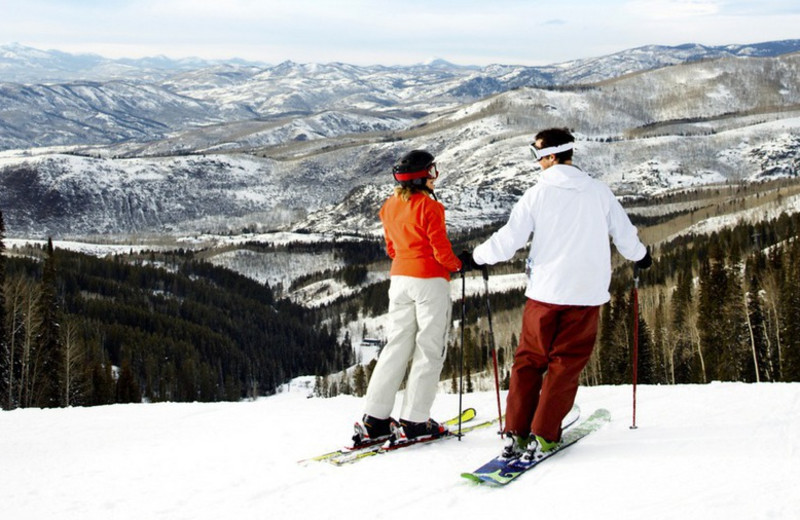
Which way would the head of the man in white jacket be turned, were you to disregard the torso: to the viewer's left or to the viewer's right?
to the viewer's left

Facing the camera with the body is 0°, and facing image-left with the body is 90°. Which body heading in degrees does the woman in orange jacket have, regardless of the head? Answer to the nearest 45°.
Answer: approximately 225°

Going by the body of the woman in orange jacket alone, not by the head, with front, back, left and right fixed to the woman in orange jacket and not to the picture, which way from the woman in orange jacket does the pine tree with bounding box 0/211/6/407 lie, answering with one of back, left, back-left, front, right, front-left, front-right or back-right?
left

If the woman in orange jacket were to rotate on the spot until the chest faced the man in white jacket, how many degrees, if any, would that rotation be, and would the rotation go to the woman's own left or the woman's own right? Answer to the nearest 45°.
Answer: approximately 90° to the woman's own right
